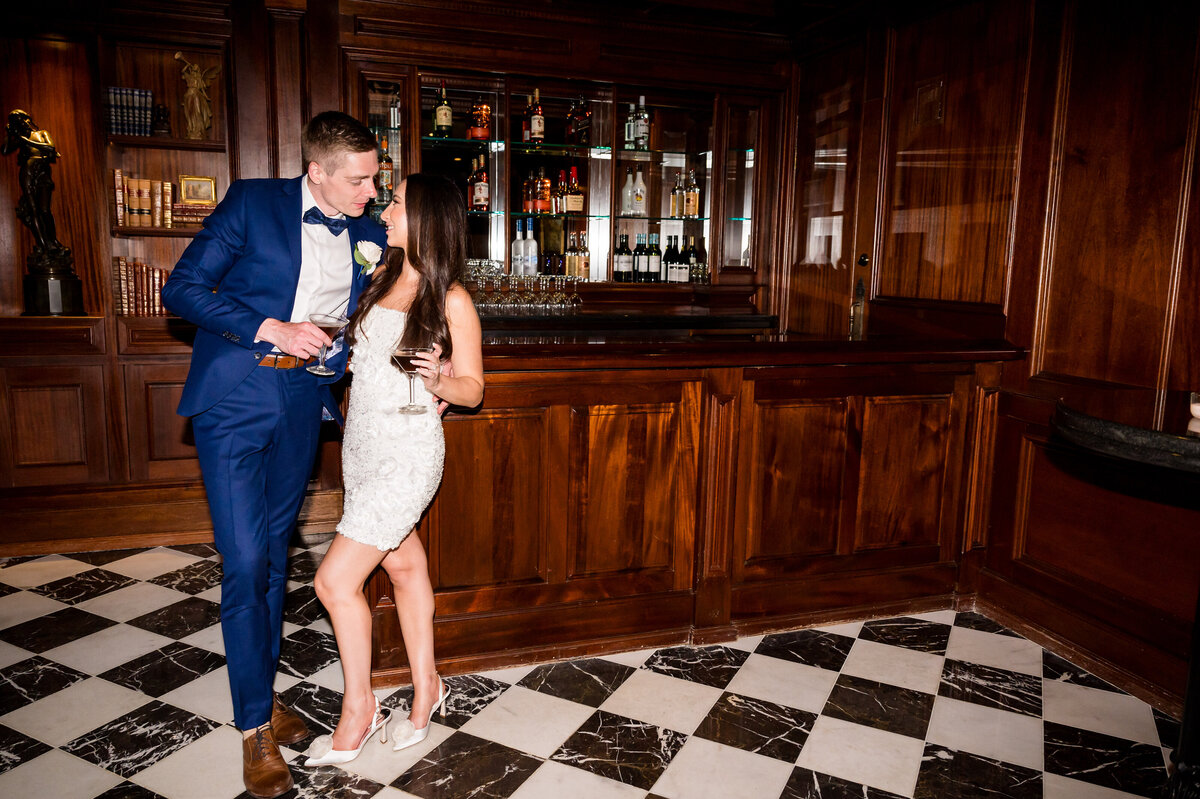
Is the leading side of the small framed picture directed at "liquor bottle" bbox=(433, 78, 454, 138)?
no

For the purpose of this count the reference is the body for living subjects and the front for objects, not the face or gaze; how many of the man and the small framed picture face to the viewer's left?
0

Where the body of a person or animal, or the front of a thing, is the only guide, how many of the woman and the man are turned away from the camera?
0

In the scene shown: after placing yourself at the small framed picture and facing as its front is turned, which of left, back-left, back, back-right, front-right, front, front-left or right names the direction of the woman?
front

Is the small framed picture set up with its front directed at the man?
yes

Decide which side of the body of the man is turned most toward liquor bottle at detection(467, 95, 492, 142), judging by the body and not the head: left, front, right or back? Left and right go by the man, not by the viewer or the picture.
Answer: left

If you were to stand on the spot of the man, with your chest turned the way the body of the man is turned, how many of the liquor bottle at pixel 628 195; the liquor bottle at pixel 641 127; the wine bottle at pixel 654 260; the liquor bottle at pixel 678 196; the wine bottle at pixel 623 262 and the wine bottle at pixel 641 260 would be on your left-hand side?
6

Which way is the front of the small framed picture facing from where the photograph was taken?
facing the viewer

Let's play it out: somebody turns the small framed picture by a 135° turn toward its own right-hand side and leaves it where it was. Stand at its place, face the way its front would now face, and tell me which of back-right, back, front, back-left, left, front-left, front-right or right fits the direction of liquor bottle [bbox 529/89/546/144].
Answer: back-right

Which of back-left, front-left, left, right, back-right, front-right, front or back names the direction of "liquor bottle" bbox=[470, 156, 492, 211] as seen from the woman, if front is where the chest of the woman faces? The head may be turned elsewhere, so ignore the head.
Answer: back-right

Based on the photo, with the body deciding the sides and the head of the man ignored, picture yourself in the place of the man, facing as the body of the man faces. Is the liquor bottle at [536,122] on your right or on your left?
on your left

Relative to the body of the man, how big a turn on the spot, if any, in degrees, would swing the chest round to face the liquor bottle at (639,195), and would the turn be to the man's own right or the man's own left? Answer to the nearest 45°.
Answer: approximately 90° to the man's own left

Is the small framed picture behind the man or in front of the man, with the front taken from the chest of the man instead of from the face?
behind

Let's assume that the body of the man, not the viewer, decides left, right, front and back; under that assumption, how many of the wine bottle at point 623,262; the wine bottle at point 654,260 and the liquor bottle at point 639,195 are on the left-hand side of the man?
3

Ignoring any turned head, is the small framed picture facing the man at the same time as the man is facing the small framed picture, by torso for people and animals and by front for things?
no

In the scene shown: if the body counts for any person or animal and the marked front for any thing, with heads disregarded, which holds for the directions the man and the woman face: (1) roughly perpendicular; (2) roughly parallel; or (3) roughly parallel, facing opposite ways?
roughly perpendicular

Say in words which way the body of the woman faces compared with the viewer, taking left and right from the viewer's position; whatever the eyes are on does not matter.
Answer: facing the viewer and to the left of the viewer

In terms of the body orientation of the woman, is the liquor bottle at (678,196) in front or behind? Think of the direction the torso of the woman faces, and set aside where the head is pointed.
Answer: behind

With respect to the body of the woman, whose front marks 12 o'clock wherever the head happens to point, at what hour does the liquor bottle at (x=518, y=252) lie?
The liquor bottle is roughly at 5 o'clock from the woman.

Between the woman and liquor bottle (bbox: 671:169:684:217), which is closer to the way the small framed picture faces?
the woman

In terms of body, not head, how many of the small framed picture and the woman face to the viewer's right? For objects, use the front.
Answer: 0
